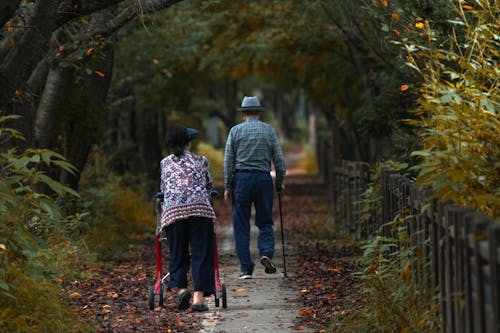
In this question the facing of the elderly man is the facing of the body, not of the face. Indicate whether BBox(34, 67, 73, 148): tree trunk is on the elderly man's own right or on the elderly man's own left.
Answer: on the elderly man's own left

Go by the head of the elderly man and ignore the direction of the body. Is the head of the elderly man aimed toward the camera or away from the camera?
away from the camera

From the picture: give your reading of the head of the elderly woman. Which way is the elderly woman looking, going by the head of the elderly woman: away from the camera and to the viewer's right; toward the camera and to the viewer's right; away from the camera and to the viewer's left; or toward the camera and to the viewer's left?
away from the camera and to the viewer's right

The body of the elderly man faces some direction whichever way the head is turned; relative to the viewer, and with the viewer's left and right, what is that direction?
facing away from the viewer

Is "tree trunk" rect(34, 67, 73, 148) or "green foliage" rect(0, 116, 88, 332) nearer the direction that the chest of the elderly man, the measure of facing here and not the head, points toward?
the tree trunk
